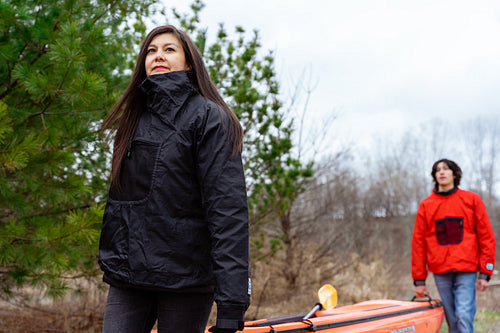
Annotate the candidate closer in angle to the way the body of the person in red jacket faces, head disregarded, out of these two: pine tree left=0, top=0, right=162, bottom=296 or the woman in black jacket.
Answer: the woman in black jacket

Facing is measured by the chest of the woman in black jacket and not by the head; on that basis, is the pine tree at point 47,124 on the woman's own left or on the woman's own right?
on the woman's own right

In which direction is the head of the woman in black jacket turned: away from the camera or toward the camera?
toward the camera

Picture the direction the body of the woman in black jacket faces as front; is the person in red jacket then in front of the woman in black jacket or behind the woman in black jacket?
behind

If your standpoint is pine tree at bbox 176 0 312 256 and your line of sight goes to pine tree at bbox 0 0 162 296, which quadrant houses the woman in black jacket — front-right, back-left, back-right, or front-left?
front-left

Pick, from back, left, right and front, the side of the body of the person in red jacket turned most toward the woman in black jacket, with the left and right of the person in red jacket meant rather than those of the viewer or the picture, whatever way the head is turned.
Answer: front

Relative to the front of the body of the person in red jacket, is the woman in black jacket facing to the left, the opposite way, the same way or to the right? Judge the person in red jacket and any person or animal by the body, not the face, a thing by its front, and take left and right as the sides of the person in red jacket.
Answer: the same way

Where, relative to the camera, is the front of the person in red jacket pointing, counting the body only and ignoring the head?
toward the camera

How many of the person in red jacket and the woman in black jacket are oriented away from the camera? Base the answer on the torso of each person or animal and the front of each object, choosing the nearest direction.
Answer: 0
